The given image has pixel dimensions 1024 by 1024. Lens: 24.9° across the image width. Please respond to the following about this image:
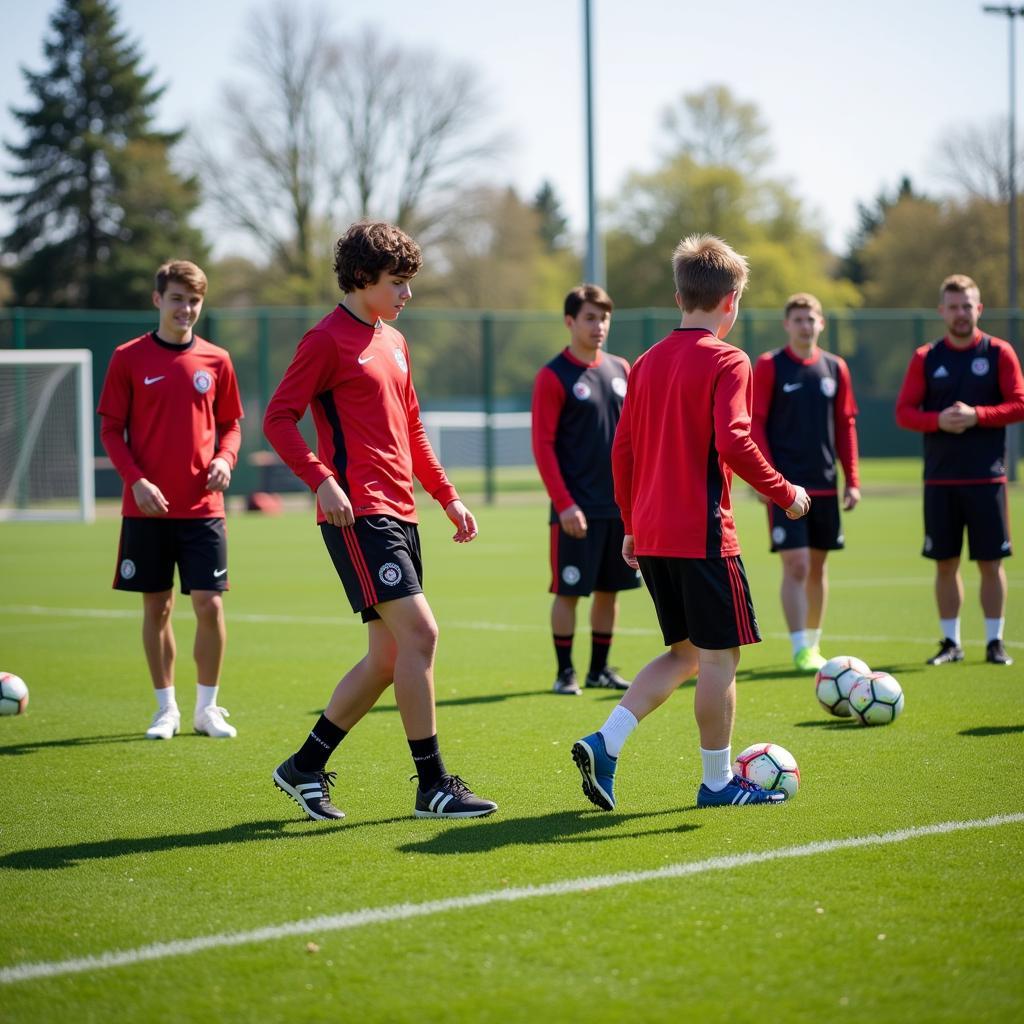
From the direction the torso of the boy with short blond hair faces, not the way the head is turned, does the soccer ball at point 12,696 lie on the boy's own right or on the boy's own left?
on the boy's own left

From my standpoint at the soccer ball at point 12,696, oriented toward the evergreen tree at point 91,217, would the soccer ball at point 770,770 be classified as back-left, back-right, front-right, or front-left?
back-right

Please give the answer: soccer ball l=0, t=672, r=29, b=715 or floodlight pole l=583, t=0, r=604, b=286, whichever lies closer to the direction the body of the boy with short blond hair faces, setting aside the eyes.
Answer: the floodlight pole

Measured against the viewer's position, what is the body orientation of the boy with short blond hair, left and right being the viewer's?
facing away from the viewer and to the right of the viewer

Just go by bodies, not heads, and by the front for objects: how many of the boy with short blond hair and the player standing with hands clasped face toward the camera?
1

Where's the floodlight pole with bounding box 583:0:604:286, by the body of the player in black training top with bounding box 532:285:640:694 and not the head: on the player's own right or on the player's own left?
on the player's own left
